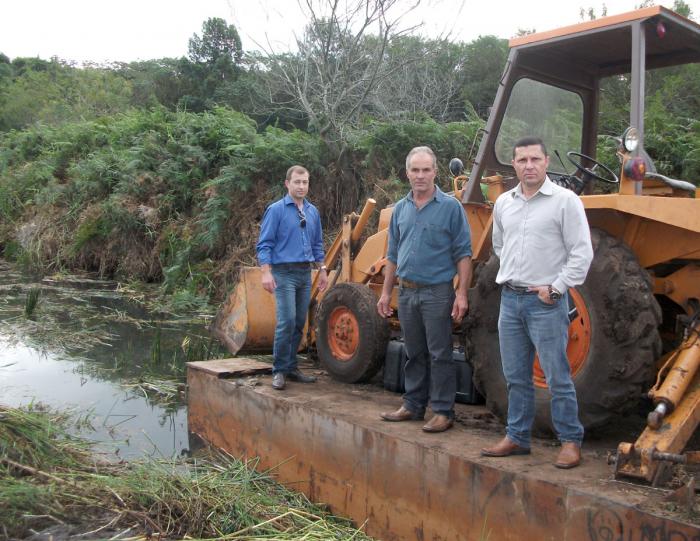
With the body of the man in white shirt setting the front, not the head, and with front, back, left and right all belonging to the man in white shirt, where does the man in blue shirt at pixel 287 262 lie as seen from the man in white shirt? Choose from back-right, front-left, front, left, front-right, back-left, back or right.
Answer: right

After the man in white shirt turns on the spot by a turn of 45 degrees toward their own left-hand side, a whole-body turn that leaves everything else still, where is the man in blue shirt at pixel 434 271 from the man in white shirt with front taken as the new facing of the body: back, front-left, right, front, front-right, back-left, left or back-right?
back-right

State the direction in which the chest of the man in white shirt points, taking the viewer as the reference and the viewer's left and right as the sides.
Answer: facing the viewer and to the left of the viewer

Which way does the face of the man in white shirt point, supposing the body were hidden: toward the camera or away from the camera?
toward the camera

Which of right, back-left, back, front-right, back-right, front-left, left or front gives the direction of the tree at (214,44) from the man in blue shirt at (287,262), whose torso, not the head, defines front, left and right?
back-left

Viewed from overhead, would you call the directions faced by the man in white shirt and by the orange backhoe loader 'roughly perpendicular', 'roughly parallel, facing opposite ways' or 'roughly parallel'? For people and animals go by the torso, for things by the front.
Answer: roughly perpendicular

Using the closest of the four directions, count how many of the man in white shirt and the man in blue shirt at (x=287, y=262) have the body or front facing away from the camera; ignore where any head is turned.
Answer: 0

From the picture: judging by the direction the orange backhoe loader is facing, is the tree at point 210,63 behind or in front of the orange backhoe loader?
in front

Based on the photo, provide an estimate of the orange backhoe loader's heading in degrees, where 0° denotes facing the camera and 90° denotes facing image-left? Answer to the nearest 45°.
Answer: approximately 135°

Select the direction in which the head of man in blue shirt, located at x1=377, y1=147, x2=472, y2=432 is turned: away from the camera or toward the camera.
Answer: toward the camera

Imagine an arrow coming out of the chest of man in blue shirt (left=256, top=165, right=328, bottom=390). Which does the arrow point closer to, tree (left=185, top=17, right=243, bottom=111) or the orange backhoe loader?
the orange backhoe loader
